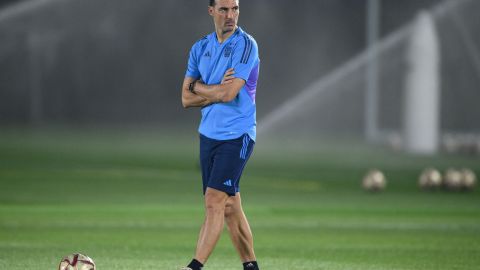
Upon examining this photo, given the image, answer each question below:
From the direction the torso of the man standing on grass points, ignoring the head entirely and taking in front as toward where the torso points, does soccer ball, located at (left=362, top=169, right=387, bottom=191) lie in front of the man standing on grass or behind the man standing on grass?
behind

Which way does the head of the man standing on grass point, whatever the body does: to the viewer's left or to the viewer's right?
to the viewer's right

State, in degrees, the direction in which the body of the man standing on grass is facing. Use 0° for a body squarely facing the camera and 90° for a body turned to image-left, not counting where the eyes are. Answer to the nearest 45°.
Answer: approximately 45°
